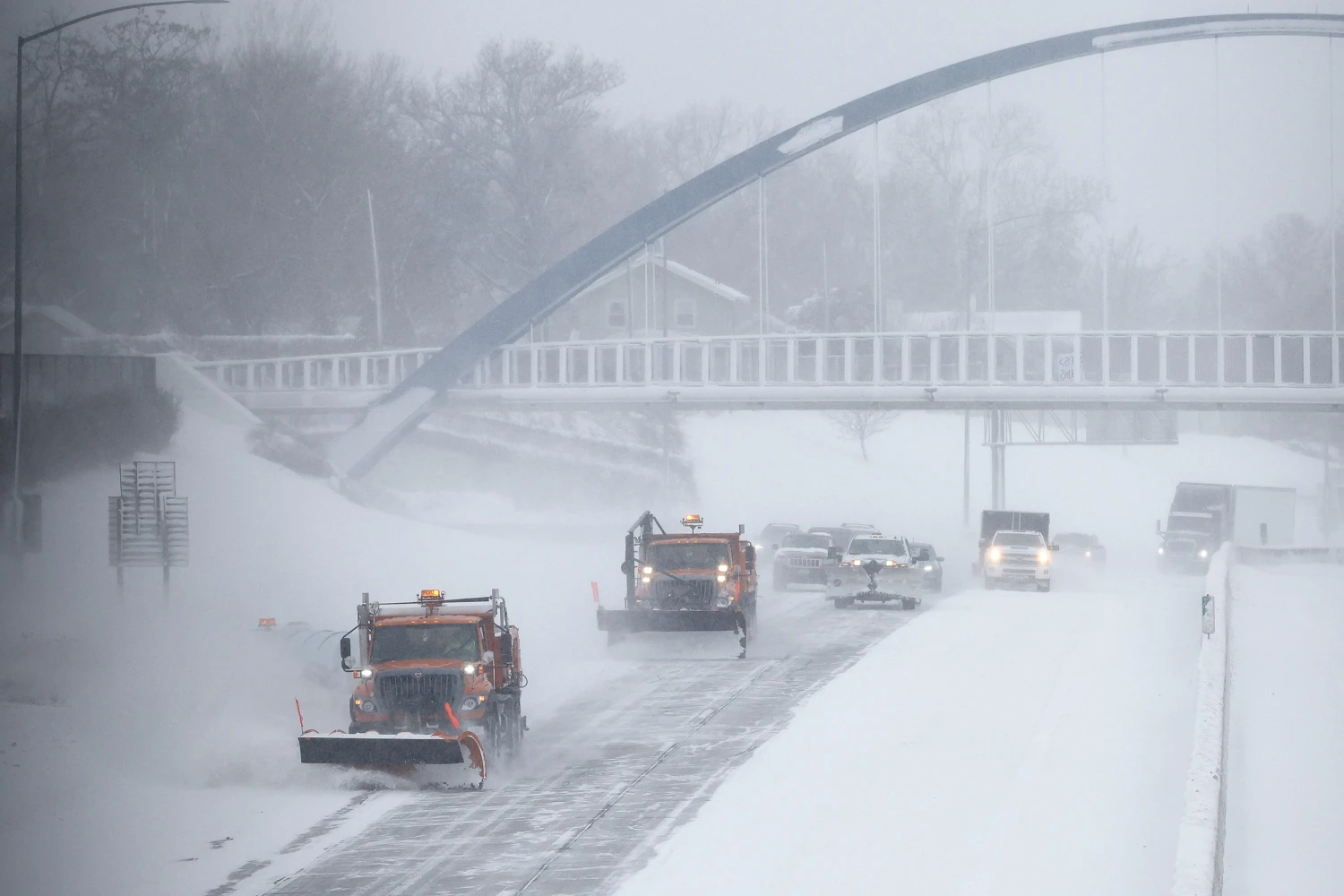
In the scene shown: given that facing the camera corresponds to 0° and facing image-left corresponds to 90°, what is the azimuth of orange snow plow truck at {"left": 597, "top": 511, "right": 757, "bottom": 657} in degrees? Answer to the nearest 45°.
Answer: approximately 0°

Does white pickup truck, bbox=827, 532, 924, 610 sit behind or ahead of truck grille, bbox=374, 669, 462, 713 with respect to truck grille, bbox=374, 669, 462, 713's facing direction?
behind

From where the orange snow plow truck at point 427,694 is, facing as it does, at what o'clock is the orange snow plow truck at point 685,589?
the orange snow plow truck at point 685,589 is roughly at 7 o'clock from the orange snow plow truck at point 427,694.

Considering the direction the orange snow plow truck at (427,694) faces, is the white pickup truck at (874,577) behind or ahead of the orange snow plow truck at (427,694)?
behind

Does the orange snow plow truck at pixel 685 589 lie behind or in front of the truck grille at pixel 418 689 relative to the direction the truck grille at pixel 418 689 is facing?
behind

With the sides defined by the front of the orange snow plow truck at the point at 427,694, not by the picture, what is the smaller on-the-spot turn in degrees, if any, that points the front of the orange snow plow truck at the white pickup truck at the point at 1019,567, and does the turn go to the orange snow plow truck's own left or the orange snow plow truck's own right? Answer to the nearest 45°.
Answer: approximately 135° to the orange snow plow truck's own left

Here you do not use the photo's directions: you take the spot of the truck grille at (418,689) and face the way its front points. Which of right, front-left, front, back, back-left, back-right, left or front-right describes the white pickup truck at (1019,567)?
back-left

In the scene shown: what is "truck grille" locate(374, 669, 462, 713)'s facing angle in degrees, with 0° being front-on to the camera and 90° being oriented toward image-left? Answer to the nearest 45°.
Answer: approximately 0°

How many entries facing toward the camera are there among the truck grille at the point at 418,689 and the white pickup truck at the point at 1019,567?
2

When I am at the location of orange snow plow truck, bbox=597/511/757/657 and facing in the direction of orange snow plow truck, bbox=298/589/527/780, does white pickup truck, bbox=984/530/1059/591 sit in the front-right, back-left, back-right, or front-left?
back-left

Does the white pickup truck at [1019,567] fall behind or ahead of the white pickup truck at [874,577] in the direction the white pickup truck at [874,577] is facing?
behind
